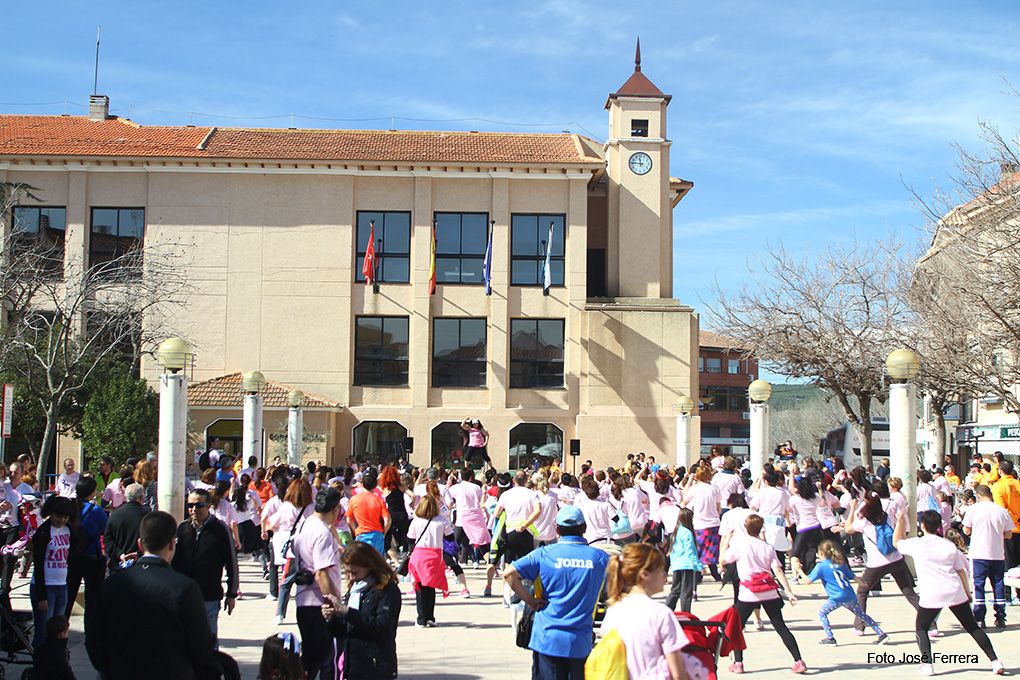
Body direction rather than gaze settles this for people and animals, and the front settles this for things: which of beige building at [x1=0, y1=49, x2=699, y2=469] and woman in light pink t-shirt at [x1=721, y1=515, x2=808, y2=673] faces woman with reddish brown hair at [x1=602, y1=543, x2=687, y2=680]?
the beige building

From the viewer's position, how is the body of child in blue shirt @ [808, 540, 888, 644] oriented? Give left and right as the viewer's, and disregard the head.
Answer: facing away from the viewer and to the left of the viewer

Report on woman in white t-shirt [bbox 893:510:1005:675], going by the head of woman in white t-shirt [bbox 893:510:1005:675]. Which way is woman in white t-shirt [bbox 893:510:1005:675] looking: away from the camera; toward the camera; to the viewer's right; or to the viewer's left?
away from the camera

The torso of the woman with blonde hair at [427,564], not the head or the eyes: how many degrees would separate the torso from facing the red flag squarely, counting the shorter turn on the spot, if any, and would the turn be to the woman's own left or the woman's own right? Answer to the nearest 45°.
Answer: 0° — they already face it

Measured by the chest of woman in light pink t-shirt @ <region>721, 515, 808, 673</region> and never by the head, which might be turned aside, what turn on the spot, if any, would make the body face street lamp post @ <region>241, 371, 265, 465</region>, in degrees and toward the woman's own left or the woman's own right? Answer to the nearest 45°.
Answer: approximately 45° to the woman's own left

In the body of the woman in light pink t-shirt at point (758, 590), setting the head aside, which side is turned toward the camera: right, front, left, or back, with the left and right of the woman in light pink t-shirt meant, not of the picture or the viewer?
back

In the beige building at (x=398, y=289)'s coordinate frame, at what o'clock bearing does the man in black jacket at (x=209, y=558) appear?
The man in black jacket is roughly at 12 o'clock from the beige building.

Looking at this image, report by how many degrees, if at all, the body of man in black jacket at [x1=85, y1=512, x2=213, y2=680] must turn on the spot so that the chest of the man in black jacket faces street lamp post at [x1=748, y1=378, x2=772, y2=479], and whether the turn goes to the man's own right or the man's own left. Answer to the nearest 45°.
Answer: approximately 45° to the man's own right

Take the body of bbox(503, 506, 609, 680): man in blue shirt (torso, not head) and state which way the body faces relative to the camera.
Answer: away from the camera

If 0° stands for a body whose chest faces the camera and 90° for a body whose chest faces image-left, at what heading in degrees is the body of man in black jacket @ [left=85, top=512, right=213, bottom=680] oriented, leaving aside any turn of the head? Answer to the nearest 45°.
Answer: approximately 180°

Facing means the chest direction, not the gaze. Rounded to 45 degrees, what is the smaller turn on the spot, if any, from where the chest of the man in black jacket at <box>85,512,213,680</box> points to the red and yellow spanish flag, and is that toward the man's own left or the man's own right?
0° — they already face it

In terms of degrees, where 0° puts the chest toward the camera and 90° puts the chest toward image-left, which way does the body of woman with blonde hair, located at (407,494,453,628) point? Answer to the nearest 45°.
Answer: approximately 180°
